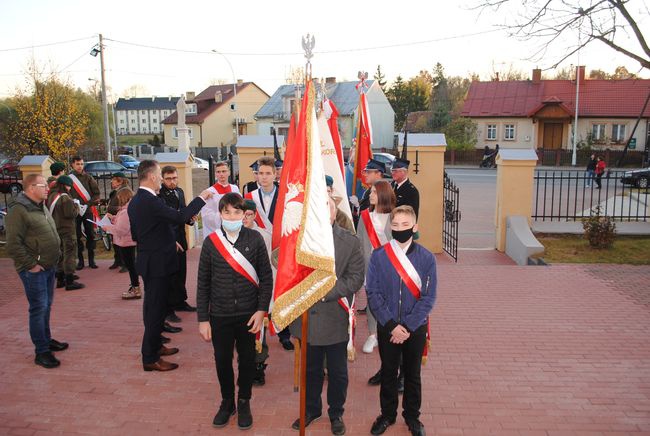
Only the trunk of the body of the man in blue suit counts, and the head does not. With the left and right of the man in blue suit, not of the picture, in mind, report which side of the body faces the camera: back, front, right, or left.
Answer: right

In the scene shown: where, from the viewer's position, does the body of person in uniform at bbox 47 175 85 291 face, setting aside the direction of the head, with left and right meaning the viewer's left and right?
facing to the right of the viewer

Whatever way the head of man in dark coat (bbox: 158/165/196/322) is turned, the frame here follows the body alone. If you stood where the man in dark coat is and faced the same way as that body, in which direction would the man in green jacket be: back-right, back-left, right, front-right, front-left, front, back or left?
right

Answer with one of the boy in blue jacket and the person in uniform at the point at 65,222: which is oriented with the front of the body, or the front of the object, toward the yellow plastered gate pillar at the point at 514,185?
the person in uniform

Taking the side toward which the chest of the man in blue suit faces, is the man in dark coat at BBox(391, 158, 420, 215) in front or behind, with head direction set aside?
in front

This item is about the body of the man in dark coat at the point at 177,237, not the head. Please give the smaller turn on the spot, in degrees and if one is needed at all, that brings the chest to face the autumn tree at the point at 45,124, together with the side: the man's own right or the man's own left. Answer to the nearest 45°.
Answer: approximately 135° to the man's own left

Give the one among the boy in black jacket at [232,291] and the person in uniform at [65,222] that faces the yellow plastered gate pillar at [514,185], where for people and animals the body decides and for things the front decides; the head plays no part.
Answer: the person in uniform

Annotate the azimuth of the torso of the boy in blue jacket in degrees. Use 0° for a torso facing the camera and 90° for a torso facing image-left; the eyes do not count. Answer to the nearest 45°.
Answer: approximately 0°

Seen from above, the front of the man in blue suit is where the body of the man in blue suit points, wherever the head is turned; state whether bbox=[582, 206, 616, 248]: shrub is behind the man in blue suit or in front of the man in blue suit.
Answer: in front

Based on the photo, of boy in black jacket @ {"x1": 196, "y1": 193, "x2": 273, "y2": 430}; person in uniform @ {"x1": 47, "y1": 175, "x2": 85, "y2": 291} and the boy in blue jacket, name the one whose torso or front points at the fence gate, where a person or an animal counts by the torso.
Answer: the person in uniform

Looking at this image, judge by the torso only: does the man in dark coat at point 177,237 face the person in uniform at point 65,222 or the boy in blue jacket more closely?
the boy in blue jacket

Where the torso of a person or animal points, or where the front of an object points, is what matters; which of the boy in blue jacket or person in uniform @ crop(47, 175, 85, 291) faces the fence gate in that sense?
the person in uniform

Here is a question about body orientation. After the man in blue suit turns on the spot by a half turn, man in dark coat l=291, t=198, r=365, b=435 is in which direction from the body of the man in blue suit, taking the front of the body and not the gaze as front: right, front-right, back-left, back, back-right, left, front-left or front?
back-left

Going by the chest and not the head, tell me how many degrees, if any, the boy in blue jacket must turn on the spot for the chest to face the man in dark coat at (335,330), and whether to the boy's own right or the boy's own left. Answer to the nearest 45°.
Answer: approximately 90° to the boy's own right
